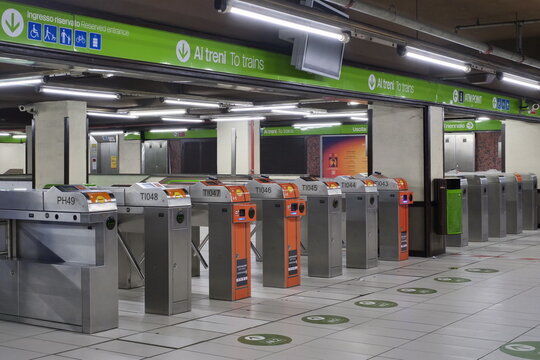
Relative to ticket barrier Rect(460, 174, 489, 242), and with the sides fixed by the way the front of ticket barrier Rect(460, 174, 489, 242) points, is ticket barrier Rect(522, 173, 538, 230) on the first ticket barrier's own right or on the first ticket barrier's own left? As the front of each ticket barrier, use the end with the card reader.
on the first ticket barrier's own left

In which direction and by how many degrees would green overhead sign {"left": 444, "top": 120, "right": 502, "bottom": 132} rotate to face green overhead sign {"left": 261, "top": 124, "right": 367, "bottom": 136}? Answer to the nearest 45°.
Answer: approximately 90° to its right

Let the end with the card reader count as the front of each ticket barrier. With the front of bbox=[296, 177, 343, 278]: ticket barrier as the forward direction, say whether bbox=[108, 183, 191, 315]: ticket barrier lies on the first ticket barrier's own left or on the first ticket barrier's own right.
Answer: on the first ticket barrier's own right

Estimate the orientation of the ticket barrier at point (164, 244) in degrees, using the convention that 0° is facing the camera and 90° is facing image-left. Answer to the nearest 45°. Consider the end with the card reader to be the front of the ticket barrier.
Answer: approximately 315°
